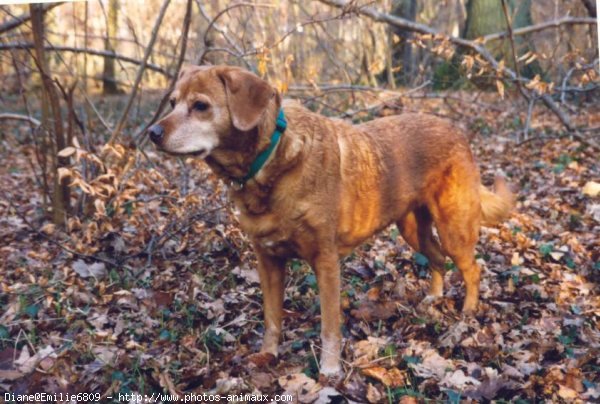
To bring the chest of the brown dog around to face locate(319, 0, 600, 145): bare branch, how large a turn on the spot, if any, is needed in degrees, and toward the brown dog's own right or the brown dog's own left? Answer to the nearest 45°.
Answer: approximately 135° to the brown dog's own right

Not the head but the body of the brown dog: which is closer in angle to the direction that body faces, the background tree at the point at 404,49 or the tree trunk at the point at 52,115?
the tree trunk

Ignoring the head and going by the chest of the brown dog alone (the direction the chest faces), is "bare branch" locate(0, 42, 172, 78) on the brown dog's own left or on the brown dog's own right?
on the brown dog's own right

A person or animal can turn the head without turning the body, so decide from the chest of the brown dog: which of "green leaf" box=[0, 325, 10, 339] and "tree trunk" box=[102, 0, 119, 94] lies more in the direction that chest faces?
the green leaf

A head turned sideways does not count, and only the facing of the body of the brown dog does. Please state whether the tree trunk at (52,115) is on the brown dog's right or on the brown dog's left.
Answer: on the brown dog's right

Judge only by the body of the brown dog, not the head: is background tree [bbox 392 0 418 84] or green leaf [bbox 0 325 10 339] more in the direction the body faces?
the green leaf

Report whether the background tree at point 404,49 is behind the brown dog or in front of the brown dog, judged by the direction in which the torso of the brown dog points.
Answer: behind

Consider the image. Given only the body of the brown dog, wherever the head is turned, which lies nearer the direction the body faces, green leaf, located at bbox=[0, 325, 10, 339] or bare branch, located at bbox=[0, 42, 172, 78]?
the green leaf

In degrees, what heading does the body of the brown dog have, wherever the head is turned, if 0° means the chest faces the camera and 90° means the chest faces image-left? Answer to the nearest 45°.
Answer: approximately 45°
